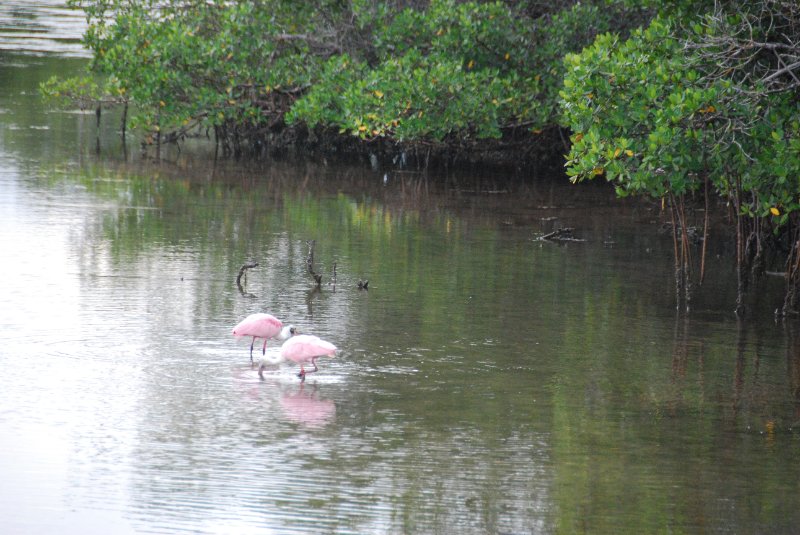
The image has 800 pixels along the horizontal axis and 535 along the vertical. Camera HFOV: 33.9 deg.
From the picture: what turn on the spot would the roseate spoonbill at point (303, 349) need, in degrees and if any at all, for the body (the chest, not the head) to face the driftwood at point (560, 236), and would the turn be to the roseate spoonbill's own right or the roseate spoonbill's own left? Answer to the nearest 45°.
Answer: approximately 135° to the roseate spoonbill's own right

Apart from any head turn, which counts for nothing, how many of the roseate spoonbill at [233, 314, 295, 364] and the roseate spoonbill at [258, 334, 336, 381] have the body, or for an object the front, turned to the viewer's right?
1

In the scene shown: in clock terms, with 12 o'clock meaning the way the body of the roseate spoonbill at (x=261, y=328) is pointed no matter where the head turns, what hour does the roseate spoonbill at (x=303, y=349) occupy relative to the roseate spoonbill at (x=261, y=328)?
the roseate spoonbill at (x=303, y=349) is roughly at 2 o'clock from the roseate spoonbill at (x=261, y=328).

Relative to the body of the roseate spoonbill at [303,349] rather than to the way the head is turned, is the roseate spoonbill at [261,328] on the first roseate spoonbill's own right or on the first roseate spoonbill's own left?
on the first roseate spoonbill's own right

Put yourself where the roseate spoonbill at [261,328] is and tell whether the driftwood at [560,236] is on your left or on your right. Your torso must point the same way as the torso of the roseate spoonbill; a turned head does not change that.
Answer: on your left

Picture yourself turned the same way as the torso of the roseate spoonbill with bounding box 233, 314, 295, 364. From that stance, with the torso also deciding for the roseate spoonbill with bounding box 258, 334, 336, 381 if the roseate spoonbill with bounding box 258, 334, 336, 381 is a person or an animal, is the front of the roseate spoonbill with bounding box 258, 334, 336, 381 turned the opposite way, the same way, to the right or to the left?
the opposite way

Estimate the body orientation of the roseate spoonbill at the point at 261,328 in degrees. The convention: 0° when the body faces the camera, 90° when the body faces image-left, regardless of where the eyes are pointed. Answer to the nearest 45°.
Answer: approximately 270°

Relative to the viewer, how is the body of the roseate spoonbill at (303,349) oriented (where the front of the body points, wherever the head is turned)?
to the viewer's left

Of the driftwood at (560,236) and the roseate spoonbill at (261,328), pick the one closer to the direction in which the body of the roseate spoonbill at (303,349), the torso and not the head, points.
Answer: the roseate spoonbill
